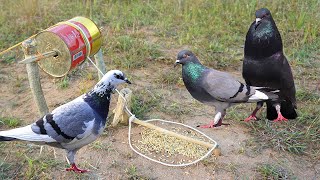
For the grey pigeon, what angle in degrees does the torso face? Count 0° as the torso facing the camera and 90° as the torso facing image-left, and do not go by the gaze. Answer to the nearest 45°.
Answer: approximately 90°

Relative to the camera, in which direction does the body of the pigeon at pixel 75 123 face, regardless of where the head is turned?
to the viewer's right

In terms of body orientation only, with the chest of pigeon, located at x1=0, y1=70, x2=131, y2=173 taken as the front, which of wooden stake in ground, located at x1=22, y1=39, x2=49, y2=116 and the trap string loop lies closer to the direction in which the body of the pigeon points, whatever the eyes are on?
the trap string loop

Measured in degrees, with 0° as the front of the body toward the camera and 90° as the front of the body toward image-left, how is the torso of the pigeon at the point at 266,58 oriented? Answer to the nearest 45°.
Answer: approximately 45°

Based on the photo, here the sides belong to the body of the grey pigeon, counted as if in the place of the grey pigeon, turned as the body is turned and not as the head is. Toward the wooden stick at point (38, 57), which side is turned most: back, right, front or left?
front

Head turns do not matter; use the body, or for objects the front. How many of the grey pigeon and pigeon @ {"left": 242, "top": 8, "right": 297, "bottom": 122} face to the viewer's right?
0

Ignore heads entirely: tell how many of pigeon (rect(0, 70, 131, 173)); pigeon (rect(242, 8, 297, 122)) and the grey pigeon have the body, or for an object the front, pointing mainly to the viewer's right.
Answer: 1

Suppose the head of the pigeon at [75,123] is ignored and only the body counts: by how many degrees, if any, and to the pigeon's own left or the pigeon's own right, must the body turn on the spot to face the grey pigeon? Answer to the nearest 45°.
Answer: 0° — it already faces it
